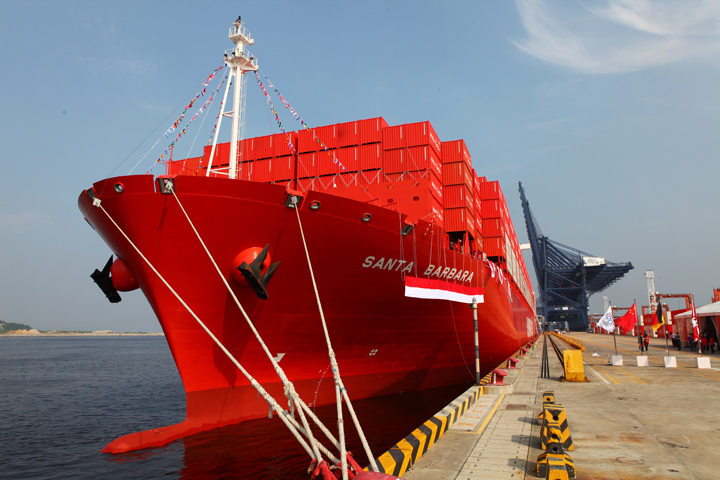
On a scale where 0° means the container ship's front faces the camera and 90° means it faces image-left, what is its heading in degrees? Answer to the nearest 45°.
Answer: approximately 45°

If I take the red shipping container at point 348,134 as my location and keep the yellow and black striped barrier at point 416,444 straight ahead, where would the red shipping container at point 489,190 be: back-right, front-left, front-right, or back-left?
back-left

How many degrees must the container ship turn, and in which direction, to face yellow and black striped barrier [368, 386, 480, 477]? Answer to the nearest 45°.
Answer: approximately 90° to its left
